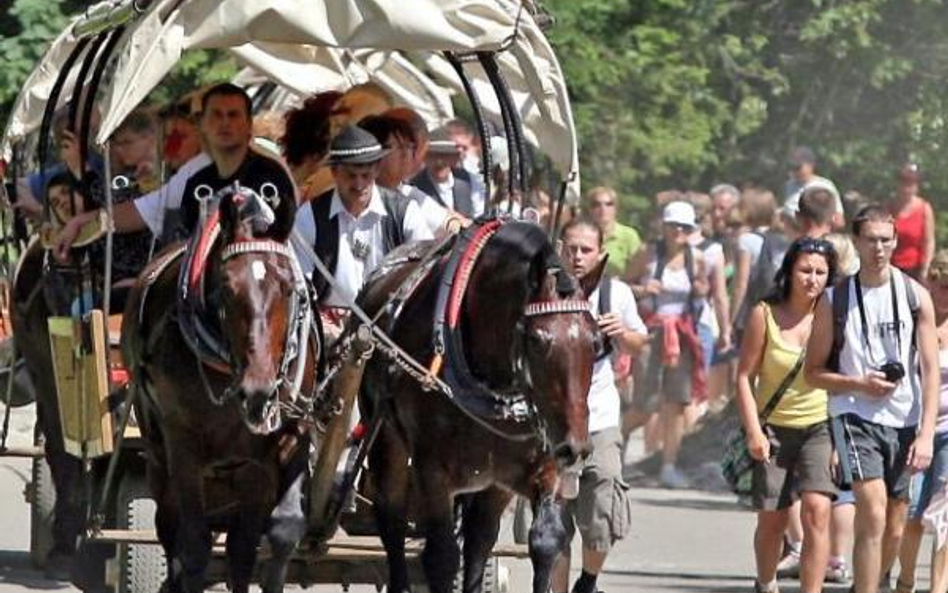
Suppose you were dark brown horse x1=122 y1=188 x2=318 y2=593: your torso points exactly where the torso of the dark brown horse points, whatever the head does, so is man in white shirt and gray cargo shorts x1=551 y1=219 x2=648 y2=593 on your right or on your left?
on your left

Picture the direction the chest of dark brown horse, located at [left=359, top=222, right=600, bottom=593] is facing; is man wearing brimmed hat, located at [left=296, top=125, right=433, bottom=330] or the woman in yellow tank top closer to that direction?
the woman in yellow tank top

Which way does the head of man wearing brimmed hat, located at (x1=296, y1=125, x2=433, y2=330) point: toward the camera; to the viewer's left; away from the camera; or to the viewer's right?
toward the camera

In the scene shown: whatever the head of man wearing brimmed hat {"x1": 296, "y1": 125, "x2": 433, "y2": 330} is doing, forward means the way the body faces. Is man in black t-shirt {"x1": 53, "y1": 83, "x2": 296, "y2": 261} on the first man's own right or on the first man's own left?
on the first man's own right

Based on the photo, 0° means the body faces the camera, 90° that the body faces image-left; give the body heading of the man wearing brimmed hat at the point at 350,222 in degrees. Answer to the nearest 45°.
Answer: approximately 0°

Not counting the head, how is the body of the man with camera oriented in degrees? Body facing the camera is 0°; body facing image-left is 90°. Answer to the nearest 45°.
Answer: approximately 0°

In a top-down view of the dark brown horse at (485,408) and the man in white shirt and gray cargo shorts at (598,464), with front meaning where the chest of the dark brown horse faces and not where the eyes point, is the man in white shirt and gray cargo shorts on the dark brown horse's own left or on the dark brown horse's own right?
on the dark brown horse's own left

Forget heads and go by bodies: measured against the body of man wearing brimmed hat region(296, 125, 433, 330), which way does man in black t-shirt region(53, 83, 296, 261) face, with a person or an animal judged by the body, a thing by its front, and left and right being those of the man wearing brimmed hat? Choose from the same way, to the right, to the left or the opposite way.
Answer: the same way

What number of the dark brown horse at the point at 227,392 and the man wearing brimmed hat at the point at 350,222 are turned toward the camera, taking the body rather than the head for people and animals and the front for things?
2
